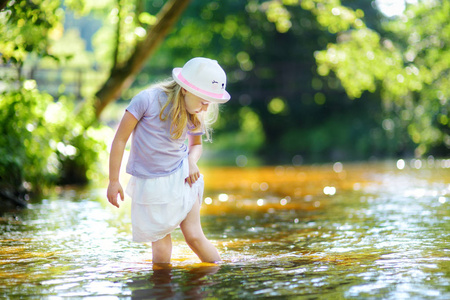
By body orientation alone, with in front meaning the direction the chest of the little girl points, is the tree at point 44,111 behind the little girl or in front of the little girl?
behind

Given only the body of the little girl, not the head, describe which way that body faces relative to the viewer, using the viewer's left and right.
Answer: facing the viewer and to the right of the viewer

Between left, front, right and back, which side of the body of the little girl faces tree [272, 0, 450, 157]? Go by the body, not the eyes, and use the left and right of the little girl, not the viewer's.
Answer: left

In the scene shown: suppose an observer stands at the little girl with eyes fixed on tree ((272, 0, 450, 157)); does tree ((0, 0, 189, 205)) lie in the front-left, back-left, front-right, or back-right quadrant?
front-left

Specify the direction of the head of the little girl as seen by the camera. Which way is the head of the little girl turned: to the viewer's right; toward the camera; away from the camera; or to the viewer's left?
to the viewer's right

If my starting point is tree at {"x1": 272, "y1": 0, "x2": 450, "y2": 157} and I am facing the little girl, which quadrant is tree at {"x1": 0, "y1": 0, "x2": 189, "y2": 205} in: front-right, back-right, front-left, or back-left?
front-right
